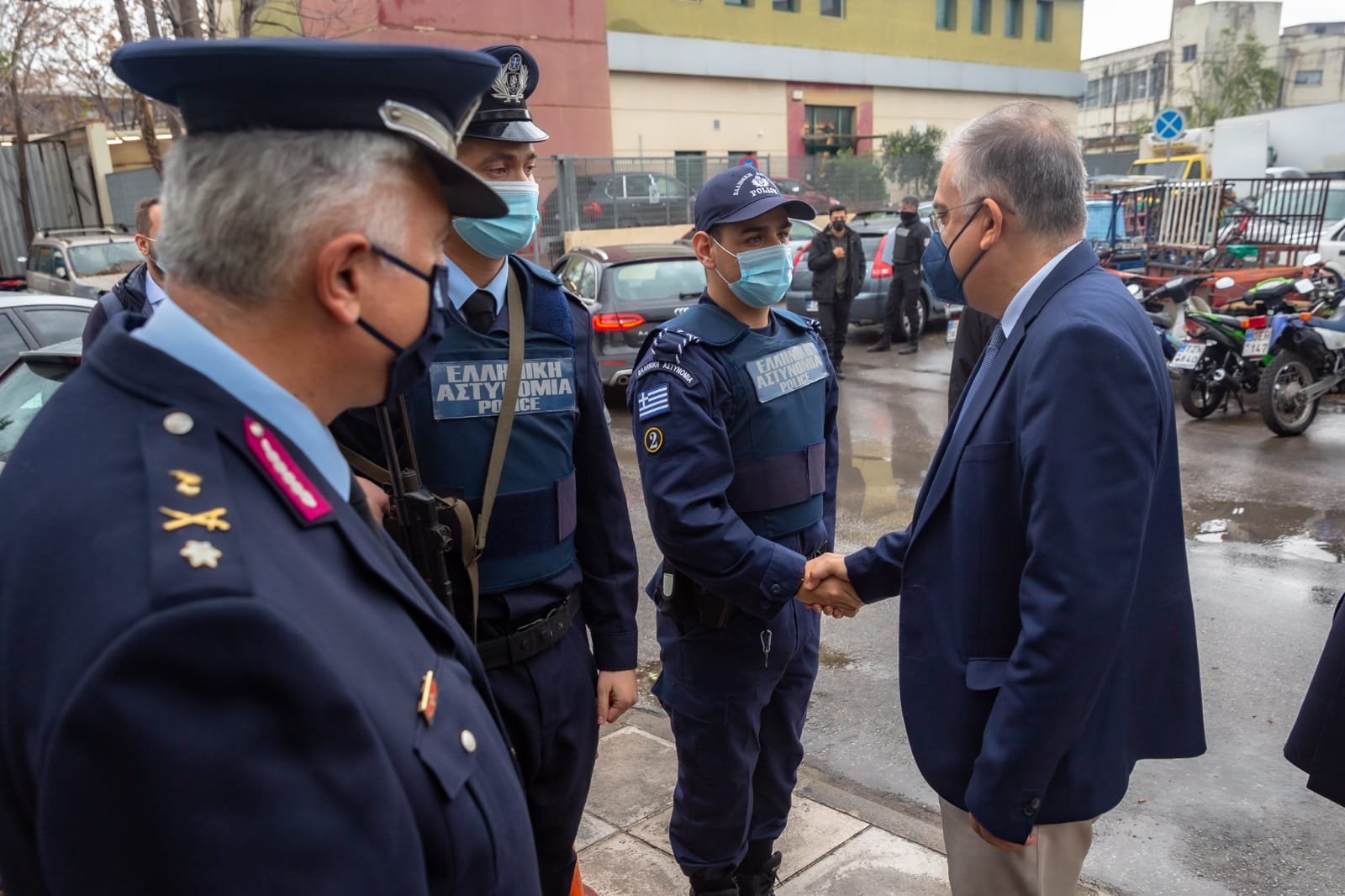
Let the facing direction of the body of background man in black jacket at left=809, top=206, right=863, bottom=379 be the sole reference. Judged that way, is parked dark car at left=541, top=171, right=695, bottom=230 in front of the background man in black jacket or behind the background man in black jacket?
behind

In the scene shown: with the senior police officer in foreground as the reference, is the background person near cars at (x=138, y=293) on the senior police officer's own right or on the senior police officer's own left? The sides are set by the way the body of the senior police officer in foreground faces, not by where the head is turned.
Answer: on the senior police officer's own left

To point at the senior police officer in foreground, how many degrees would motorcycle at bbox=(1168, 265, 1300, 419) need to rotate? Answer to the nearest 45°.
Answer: approximately 135° to its right

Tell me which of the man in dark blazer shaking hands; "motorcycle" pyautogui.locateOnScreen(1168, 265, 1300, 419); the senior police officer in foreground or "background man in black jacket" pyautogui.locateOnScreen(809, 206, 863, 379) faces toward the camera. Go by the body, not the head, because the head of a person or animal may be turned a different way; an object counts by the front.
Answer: the background man in black jacket

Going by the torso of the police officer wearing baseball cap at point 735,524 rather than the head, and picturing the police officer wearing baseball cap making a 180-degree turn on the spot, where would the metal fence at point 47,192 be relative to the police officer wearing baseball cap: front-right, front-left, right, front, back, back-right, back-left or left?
front

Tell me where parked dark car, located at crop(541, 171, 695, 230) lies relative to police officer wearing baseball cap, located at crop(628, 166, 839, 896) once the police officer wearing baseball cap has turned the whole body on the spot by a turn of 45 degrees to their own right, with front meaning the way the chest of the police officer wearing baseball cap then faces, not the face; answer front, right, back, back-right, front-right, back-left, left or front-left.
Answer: back

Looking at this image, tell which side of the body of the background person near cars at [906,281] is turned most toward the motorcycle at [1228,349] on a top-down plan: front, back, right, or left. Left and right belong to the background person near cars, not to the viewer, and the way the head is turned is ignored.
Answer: left

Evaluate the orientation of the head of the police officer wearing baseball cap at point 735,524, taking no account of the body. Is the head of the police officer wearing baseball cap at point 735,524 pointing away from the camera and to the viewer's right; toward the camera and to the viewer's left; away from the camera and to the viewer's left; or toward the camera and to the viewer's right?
toward the camera and to the viewer's right

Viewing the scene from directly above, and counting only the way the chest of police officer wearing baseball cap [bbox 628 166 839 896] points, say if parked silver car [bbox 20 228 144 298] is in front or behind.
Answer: behind

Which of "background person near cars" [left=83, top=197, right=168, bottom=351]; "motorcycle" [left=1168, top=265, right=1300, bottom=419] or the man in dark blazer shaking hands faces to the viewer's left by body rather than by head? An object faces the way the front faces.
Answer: the man in dark blazer shaking hands

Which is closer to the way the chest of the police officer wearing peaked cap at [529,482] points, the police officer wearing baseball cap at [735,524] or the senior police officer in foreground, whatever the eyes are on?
the senior police officer in foreground

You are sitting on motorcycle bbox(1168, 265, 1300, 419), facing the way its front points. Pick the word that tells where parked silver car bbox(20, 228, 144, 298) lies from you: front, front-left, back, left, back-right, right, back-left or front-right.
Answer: back-left

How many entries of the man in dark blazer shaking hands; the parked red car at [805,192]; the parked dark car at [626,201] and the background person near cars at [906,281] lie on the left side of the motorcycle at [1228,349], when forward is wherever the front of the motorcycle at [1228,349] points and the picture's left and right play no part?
3

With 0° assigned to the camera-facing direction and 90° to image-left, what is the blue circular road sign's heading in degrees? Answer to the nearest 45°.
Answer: approximately 0°

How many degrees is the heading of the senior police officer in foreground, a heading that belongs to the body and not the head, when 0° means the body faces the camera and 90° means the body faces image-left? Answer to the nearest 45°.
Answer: approximately 270°
